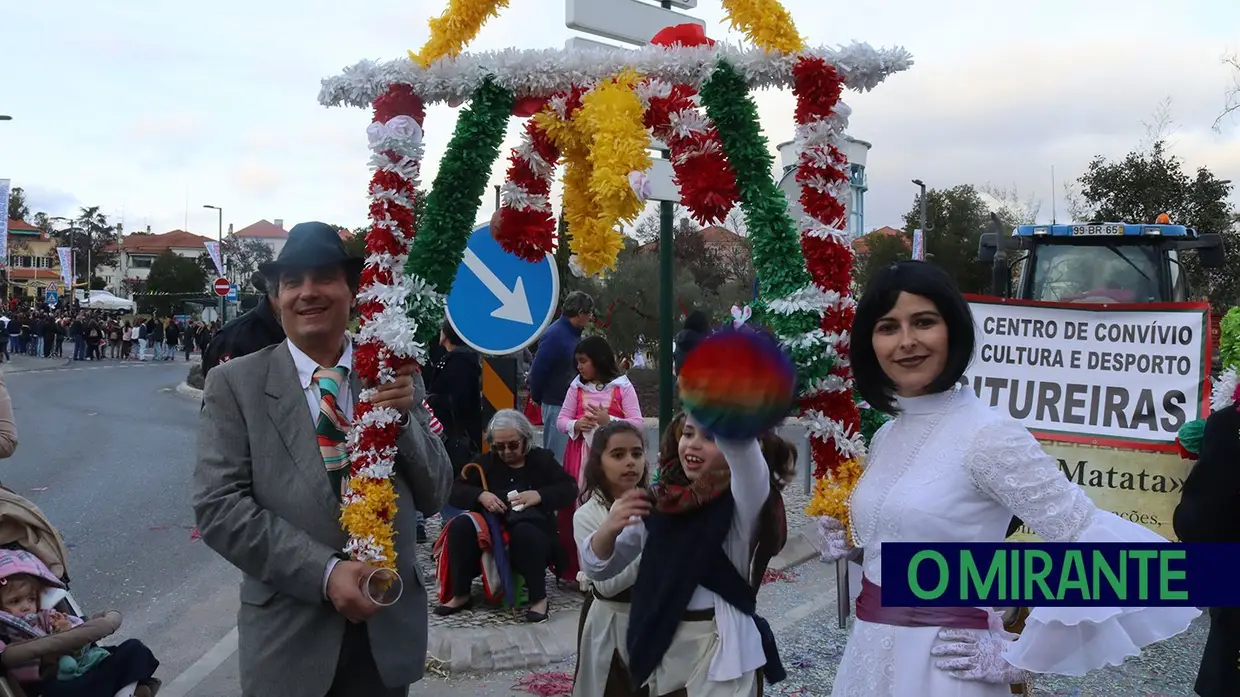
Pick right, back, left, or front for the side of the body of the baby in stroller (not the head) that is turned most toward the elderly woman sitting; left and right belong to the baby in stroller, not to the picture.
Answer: left

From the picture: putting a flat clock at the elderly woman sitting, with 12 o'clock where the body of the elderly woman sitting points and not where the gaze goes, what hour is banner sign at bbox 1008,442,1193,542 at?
The banner sign is roughly at 9 o'clock from the elderly woman sitting.

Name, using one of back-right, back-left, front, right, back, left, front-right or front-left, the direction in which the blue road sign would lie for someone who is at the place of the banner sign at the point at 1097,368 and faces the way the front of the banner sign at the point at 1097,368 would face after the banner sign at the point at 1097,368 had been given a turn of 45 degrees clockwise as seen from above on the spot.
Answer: front

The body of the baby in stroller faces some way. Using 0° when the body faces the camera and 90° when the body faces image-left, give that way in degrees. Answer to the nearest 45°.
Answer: approximately 315°

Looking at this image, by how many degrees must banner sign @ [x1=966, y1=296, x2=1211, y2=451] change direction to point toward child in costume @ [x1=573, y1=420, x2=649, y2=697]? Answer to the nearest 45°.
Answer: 0° — it already faces them

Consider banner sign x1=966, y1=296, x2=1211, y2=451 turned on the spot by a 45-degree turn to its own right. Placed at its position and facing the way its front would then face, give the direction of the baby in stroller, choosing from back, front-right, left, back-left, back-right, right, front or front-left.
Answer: front

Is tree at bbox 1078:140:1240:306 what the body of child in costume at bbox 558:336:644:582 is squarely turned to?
no

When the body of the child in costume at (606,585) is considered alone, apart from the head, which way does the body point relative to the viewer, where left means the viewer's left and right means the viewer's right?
facing the viewer and to the right of the viewer

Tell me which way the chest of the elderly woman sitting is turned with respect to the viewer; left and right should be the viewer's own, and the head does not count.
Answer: facing the viewer

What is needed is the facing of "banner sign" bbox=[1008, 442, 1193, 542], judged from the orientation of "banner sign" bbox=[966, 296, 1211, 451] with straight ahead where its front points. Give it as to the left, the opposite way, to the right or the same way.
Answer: the same way

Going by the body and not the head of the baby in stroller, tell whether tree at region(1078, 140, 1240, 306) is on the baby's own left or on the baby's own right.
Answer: on the baby's own left

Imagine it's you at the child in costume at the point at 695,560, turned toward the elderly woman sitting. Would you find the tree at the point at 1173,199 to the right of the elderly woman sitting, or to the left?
right

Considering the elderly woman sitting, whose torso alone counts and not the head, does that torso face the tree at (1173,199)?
no

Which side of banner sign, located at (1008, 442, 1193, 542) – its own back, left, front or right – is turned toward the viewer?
front
